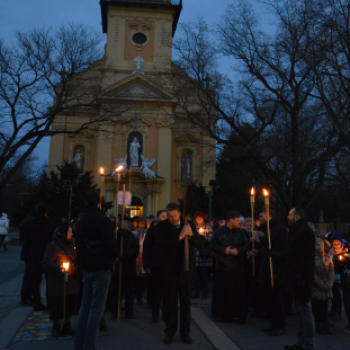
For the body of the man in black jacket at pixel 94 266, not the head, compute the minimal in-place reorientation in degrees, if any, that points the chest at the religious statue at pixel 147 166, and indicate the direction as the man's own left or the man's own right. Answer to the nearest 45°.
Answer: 0° — they already face it

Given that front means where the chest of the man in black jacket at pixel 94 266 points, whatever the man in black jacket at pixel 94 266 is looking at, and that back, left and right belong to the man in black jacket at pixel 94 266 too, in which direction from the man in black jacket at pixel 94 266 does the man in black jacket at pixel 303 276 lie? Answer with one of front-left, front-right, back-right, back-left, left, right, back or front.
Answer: right

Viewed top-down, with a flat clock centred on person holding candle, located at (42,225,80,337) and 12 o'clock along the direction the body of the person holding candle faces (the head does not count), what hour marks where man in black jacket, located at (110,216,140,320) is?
The man in black jacket is roughly at 9 o'clock from the person holding candle.

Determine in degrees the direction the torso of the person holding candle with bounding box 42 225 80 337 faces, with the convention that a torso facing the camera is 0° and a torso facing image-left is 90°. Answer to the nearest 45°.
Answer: approximately 315°

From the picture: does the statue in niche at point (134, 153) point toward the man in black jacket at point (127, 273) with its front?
yes

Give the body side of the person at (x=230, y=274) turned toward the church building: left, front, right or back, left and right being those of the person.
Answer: back

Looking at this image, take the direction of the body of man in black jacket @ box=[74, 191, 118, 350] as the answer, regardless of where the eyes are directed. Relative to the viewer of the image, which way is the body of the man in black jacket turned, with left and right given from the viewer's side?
facing away from the viewer

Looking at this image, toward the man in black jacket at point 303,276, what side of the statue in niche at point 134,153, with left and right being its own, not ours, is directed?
front

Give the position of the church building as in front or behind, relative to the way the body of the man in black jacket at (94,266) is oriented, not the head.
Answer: in front

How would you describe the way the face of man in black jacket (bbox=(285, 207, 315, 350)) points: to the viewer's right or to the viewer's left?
to the viewer's left
